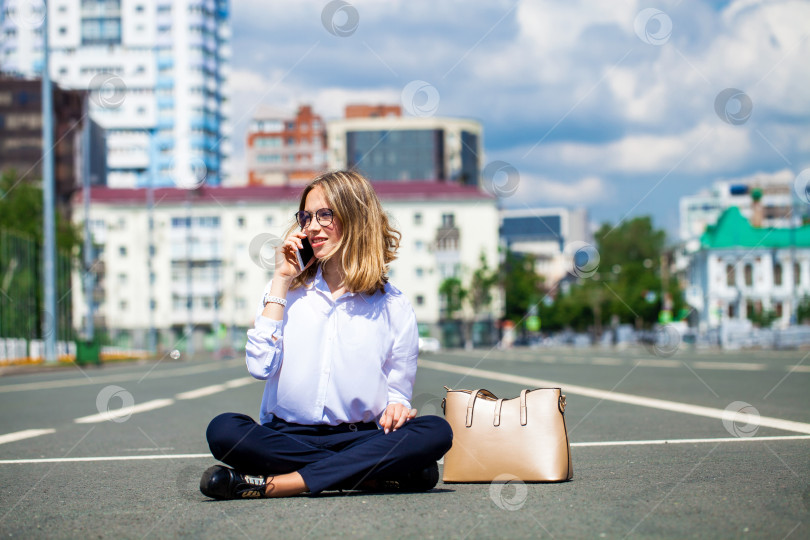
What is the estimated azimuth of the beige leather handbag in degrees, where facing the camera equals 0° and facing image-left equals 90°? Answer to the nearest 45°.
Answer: approximately 0°
